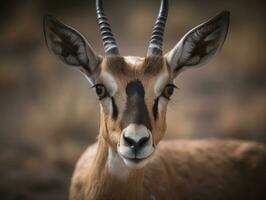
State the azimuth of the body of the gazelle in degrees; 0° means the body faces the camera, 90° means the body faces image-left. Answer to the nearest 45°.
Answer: approximately 45°
